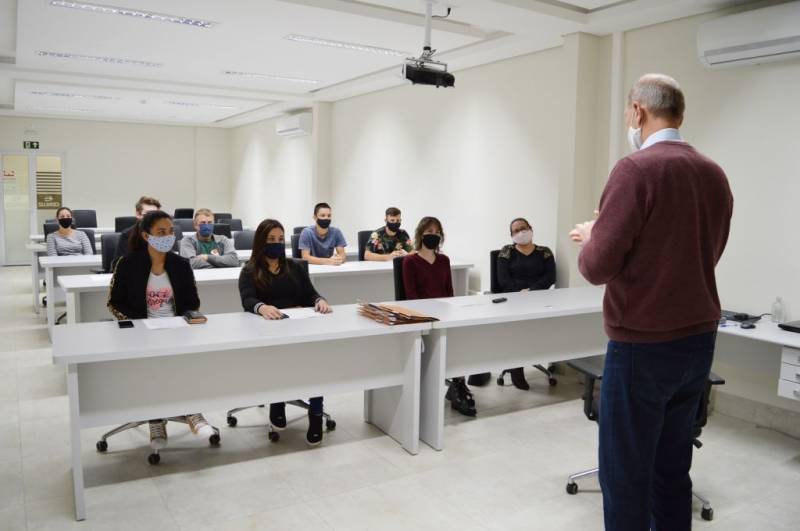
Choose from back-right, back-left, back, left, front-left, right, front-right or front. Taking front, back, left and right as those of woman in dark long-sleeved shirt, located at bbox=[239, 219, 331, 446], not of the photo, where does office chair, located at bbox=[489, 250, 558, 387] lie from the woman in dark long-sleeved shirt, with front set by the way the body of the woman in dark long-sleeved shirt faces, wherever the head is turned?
left

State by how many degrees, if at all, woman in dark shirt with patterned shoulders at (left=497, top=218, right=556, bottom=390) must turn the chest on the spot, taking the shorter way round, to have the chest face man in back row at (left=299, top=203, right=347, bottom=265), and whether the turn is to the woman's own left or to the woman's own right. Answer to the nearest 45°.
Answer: approximately 90° to the woman's own right

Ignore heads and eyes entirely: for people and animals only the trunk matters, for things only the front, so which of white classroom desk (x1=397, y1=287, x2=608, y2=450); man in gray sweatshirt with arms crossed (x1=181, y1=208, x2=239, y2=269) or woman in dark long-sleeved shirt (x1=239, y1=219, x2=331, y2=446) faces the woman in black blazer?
the man in gray sweatshirt with arms crossed

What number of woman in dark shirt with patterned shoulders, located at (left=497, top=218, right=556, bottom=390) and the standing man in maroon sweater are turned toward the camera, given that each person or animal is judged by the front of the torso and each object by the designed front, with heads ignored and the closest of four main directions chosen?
1

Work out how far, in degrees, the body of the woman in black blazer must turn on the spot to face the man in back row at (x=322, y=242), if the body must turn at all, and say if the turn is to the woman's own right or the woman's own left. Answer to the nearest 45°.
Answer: approximately 90° to the woman's own left

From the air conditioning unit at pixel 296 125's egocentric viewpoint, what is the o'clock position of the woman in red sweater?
The woman in red sweater is roughly at 10 o'clock from the air conditioning unit.

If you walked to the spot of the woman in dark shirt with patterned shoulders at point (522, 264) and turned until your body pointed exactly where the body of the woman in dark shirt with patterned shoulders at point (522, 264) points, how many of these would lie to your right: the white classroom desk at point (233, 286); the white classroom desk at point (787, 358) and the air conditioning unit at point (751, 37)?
1

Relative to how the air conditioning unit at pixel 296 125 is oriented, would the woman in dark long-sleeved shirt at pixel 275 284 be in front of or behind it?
in front

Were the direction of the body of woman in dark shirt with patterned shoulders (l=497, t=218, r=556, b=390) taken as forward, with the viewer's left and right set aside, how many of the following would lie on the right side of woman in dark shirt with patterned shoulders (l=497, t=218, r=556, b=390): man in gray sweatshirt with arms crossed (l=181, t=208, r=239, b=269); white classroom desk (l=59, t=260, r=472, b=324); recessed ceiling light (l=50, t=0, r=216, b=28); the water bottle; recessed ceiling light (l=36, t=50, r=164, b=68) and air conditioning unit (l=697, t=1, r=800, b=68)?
4

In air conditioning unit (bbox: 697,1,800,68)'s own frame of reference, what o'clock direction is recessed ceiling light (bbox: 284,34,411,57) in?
The recessed ceiling light is roughly at 2 o'clock from the air conditioning unit.

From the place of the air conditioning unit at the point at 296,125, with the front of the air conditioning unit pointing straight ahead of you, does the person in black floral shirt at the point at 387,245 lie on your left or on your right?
on your left
